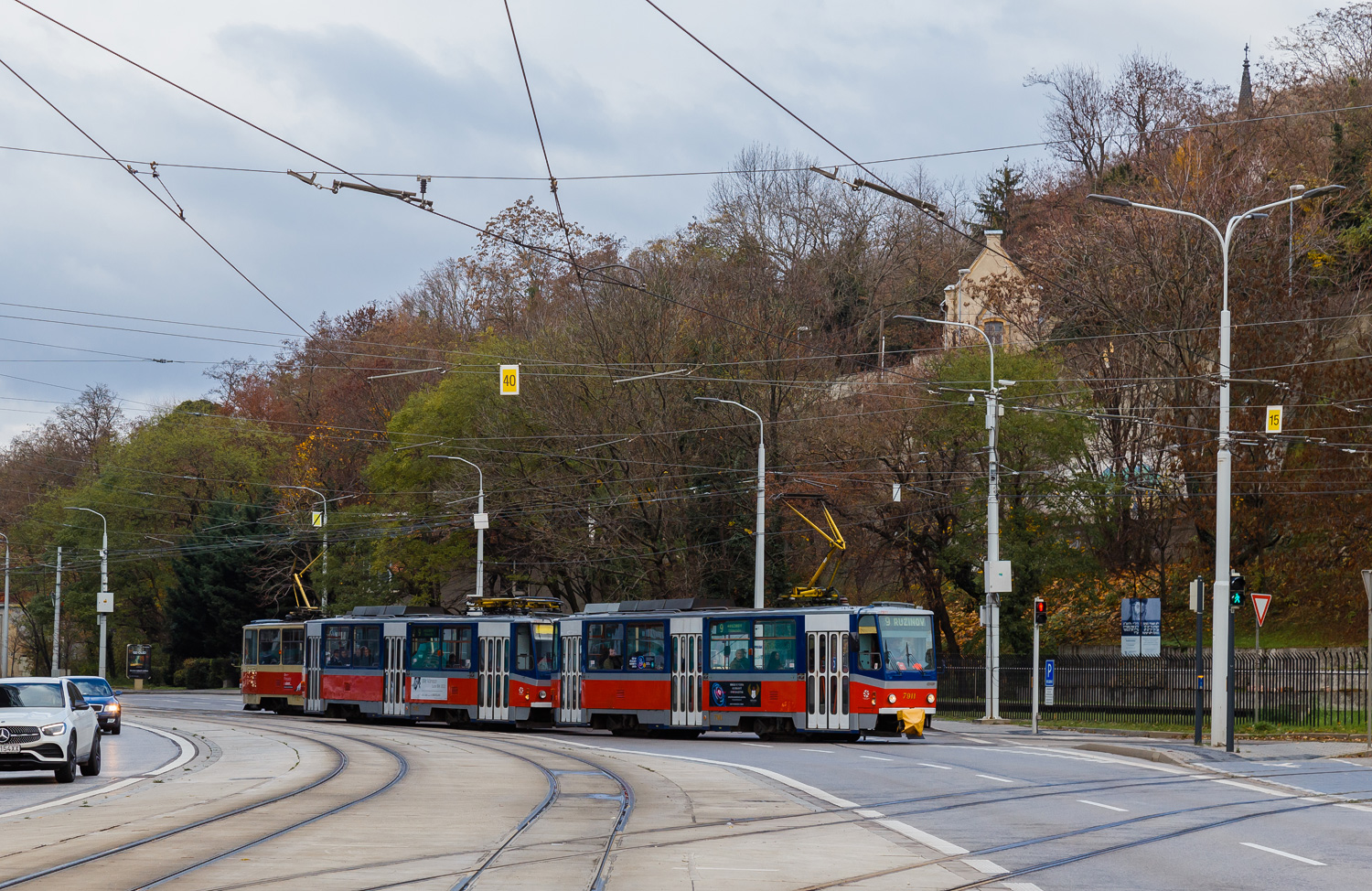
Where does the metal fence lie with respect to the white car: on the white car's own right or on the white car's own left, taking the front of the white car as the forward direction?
on the white car's own left

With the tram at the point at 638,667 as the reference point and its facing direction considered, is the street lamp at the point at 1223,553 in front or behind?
in front

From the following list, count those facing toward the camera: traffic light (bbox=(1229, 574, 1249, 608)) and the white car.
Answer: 2

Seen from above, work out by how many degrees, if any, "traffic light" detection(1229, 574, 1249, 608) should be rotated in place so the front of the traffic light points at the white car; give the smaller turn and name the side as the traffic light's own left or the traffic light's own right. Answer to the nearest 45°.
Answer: approximately 45° to the traffic light's own right

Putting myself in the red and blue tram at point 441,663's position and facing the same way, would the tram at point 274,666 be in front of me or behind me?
behind
